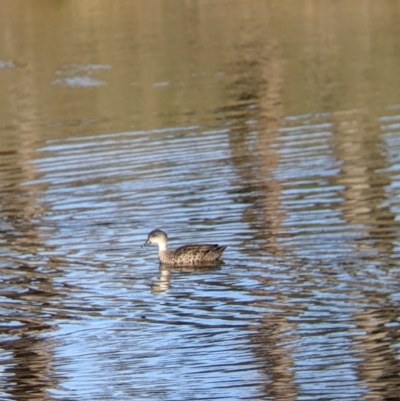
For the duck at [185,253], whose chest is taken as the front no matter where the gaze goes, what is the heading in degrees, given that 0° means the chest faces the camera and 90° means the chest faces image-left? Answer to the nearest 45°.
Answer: approximately 90°
